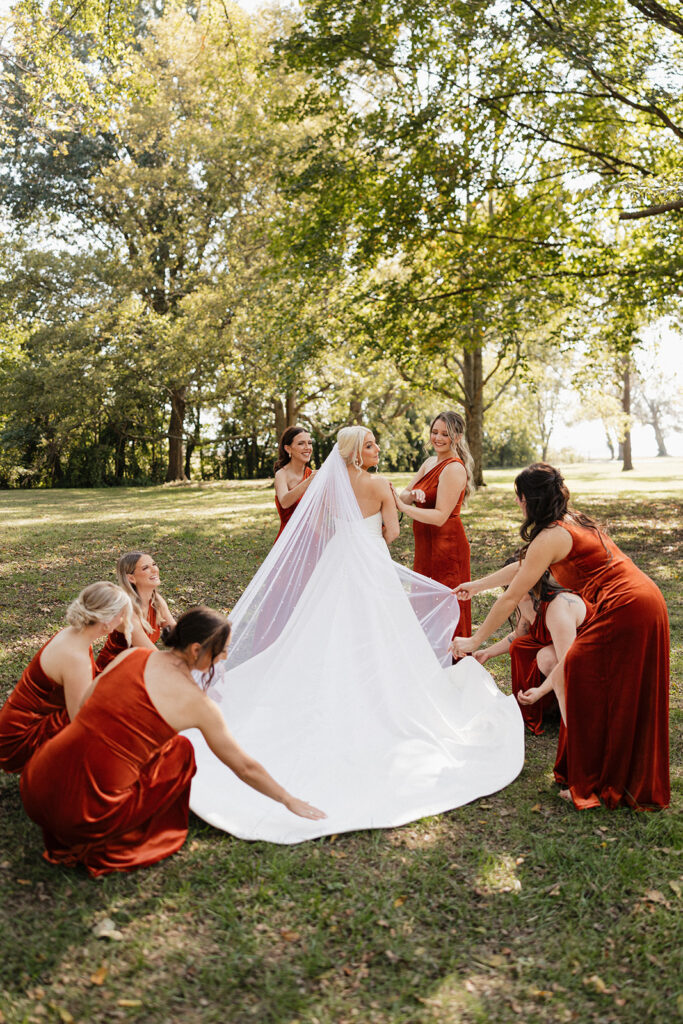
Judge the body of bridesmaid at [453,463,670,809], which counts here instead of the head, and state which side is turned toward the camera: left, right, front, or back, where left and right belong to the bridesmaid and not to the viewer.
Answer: left

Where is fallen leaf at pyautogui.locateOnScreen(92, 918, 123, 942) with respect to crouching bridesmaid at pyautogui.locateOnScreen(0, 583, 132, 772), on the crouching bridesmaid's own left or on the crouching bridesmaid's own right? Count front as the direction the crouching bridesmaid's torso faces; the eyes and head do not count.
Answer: on the crouching bridesmaid's own right

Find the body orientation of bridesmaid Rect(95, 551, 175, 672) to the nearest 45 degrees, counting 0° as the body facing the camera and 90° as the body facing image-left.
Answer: approximately 315°

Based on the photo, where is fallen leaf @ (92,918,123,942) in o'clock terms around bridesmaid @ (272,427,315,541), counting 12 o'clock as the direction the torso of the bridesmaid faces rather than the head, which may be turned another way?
The fallen leaf is roughly at 2 o'clock from the bridesmaid.

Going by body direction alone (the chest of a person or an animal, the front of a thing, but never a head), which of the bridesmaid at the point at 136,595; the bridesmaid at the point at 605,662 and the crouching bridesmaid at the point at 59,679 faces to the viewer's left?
the bridesmaid at the point at 605,662

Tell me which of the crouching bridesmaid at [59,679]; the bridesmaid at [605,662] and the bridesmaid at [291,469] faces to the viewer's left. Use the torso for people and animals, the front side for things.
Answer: the bridesmaid at [605,662]

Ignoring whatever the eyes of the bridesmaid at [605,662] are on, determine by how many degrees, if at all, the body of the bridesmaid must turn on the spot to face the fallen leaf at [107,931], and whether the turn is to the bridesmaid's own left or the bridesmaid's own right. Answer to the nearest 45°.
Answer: approximately 45° to the bridesmaid's own left

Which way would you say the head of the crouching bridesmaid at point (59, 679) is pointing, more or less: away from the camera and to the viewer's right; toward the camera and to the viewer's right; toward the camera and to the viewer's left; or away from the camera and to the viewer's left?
away from the camera and to the viewer's right

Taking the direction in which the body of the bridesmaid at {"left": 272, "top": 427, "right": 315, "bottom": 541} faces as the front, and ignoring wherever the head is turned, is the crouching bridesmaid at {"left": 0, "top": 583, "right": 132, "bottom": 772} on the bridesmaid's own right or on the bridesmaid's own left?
on the bridesmaid's own right

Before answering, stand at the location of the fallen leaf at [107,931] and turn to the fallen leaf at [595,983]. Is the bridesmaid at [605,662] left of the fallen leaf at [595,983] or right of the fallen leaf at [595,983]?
left

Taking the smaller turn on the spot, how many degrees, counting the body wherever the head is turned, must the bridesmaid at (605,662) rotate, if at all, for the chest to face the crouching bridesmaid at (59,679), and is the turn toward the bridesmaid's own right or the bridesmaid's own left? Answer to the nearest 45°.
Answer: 0° — they already face them
